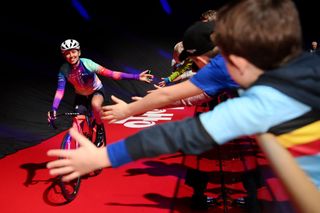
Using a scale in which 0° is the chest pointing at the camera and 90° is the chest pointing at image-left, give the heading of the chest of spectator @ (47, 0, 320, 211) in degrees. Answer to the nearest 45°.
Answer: approximately 135°

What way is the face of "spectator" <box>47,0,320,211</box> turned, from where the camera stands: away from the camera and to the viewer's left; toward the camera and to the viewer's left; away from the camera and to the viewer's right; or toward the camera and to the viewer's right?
away from the camera and to the viewer's left
